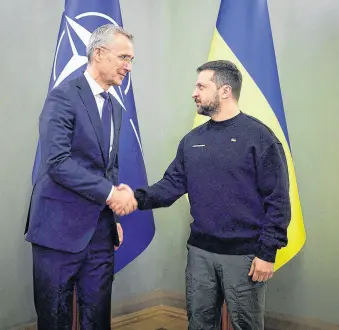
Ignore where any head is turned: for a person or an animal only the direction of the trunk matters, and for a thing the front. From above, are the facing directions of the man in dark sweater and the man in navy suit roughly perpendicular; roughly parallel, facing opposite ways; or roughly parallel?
roughly perpendicular

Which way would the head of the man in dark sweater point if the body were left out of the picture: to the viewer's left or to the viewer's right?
to the viewer's left

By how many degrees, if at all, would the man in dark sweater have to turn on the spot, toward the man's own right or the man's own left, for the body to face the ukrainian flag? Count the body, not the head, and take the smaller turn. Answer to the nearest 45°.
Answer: approximately 135° to the man's own right

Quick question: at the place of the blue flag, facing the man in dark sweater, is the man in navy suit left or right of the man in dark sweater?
right

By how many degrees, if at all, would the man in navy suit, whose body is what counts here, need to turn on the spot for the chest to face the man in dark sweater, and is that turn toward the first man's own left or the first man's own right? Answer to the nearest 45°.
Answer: approximately 45° to the first man's own left

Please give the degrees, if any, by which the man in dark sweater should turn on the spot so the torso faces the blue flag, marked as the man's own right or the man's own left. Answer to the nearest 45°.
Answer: approximately 90° to the man's own right

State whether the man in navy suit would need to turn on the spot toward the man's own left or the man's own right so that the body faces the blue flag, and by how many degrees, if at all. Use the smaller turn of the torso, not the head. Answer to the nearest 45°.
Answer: approximately 135° to the man's own left

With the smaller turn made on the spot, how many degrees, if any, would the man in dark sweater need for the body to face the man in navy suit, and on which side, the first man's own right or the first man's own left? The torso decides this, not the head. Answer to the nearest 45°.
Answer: approximately 45° to the first man's own right

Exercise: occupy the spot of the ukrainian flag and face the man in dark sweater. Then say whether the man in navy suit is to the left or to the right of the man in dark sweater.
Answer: right

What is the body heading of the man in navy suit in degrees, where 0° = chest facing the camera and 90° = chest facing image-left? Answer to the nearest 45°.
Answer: approximately 315°

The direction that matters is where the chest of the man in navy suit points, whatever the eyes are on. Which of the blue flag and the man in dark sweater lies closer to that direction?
the man in dark sweater

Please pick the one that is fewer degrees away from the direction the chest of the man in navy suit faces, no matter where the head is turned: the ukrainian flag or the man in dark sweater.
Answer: the man in dark sweater
